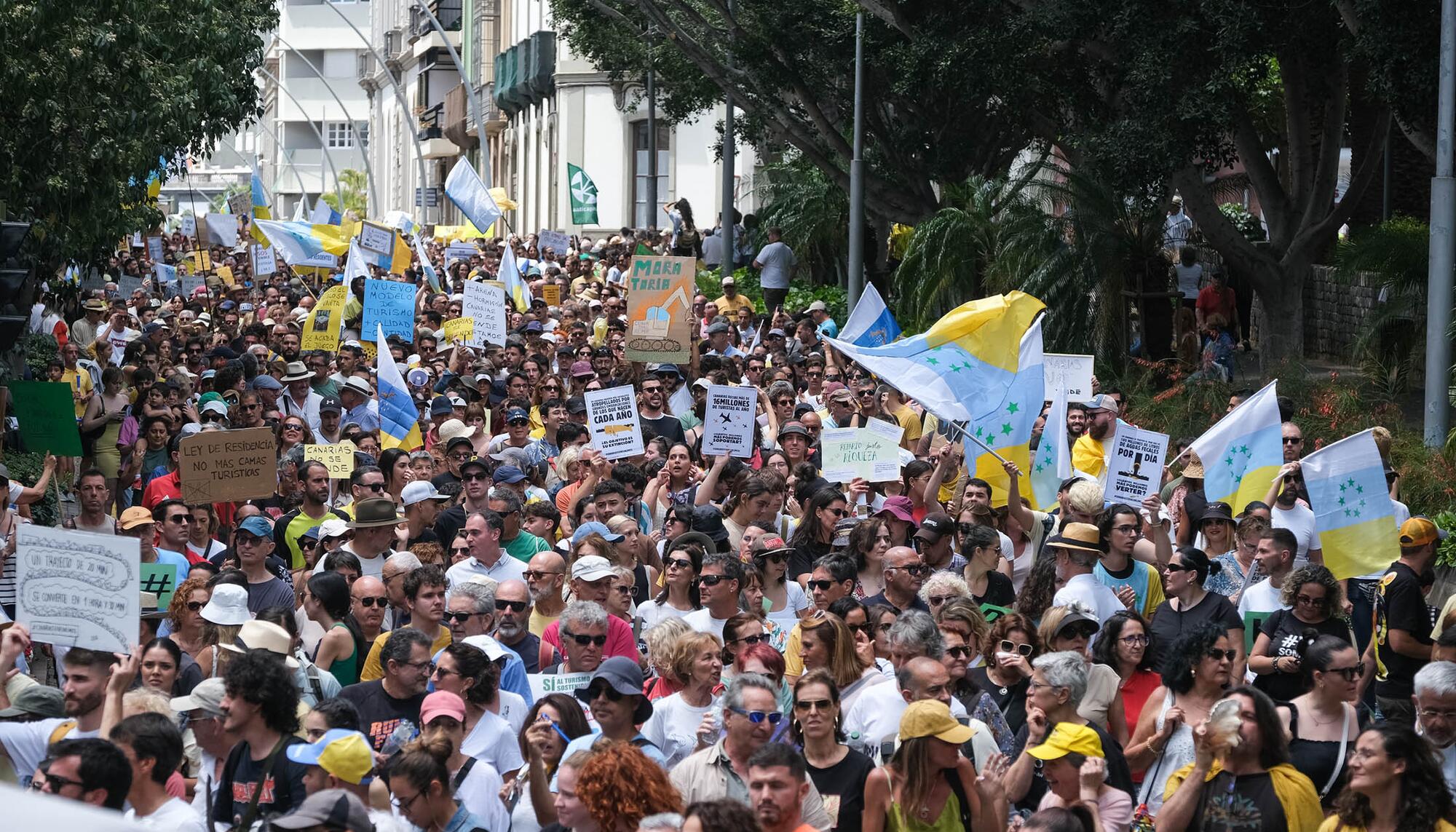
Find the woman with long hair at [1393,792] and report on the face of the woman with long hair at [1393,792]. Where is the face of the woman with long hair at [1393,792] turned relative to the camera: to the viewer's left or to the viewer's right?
to the viewer's left

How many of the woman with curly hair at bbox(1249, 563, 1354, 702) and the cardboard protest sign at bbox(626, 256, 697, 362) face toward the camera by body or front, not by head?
2

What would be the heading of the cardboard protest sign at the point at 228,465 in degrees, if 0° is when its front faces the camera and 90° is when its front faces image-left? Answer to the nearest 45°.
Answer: approximately 0°

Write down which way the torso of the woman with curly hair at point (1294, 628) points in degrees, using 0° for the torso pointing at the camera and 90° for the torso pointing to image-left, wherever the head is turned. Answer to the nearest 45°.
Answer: approximately 0°

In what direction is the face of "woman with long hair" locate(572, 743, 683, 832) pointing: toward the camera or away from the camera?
away from the camera

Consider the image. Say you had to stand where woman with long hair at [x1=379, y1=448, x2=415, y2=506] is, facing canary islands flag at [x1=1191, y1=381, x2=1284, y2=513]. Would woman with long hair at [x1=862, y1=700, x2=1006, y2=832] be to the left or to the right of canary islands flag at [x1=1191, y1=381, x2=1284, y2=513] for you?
right

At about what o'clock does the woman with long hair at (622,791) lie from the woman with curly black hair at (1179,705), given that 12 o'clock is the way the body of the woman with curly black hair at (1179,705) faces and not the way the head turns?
the woman with long hair at (622,791) is roughly at 3 o'clock from the woman with curly black hair at (1179,705).

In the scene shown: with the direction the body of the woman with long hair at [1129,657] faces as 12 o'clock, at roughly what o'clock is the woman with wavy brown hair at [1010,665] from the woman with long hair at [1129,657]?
the woman with wavy brown hair at [1010,665] is roughly at 4 o'clock from the woman with long hair at [1129,657].

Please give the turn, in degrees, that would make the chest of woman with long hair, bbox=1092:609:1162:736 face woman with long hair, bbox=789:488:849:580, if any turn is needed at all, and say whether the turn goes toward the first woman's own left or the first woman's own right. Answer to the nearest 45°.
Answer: approximately 180°

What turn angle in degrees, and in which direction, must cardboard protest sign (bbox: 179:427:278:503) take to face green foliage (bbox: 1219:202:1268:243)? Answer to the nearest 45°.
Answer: approximately 135° to its left

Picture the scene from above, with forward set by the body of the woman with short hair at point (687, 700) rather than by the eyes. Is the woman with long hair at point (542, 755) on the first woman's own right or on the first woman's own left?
on the first woman's own right
